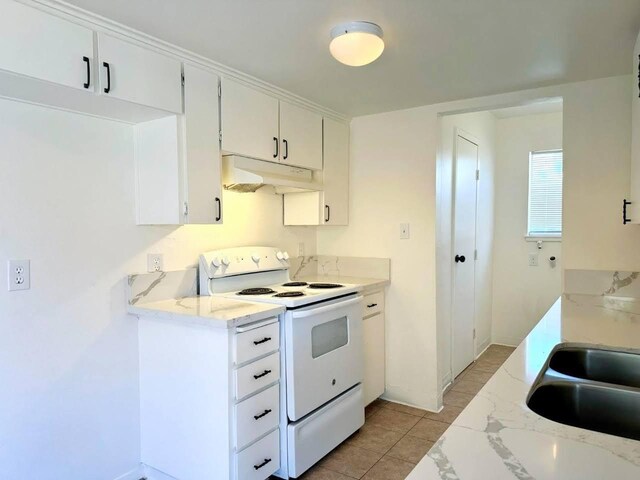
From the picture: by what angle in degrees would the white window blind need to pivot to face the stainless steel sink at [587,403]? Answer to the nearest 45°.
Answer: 0° — it already faces it

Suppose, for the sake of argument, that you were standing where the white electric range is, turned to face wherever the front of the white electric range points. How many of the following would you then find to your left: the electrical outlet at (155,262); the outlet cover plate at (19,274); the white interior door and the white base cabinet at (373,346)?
2

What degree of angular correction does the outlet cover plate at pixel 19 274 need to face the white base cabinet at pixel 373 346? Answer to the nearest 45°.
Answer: approximately 90° to its left

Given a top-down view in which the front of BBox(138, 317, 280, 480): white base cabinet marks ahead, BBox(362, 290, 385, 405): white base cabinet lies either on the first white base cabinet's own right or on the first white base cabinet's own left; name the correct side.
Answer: on the first white base cabinet's own left

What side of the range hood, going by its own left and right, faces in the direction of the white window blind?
left

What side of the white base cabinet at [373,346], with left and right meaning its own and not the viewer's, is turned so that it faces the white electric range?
right

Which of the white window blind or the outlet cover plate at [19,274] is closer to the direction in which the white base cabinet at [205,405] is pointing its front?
the white window blind

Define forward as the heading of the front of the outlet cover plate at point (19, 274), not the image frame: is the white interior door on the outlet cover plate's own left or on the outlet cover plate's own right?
on the outlet cover plate's own left

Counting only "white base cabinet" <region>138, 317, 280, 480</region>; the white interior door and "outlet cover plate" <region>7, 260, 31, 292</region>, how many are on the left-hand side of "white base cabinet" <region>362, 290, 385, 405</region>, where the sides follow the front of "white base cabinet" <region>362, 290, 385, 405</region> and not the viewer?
1

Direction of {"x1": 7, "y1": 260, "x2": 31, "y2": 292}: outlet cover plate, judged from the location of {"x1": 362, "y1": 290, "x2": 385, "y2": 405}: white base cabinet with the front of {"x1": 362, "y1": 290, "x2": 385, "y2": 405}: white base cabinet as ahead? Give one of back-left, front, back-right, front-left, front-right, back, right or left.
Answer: right

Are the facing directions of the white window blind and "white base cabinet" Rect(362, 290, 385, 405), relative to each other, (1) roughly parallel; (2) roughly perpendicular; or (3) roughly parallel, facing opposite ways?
roughly perpendicular
